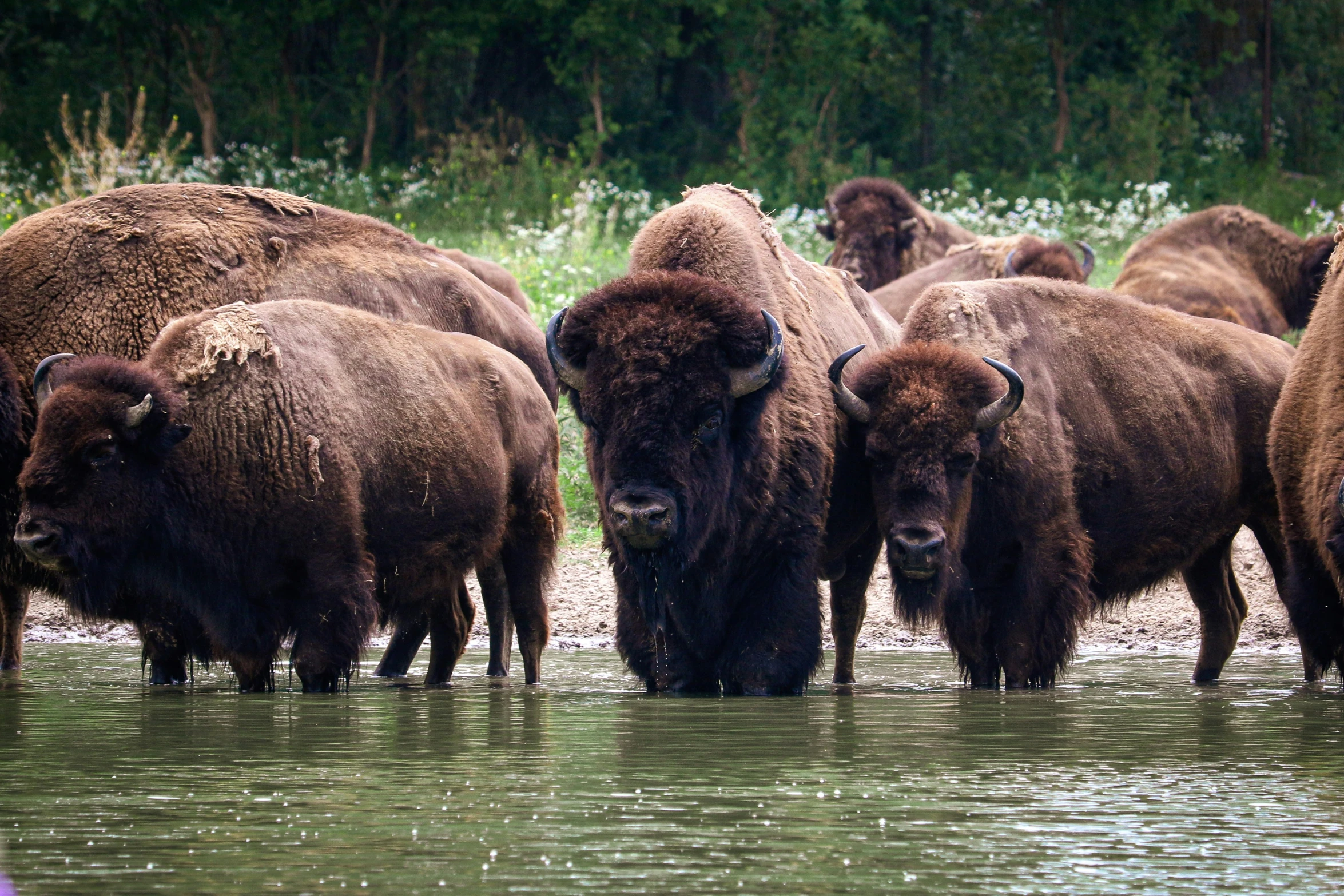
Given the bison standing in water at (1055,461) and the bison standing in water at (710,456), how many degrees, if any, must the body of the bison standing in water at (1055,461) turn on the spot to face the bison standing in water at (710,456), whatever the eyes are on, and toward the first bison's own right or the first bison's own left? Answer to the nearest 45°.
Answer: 0° — it already faces it

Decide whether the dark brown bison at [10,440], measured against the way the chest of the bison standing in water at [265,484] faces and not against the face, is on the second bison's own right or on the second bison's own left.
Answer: on the second bison's own right

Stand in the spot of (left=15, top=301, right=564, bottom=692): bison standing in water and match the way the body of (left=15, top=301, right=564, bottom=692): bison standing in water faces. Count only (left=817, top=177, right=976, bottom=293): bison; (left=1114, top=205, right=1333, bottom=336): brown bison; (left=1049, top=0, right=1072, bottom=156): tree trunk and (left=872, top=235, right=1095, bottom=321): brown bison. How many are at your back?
4

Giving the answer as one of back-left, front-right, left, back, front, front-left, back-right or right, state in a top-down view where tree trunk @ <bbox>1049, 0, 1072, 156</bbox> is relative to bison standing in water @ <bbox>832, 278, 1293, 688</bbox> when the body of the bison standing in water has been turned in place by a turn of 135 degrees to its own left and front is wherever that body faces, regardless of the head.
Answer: left

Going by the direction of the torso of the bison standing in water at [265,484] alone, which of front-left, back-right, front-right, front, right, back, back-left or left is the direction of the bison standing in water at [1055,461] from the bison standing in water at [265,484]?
back-left

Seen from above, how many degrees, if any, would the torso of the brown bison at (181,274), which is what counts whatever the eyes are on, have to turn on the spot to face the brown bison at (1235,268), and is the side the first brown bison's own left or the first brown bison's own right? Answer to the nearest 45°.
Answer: approximately 135° to the first brown bison's own right

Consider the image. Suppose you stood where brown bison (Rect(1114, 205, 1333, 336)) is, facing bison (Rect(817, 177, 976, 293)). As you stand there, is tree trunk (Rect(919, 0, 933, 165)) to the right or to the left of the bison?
right

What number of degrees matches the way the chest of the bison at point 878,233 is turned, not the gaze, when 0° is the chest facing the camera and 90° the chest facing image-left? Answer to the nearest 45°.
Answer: approximately 45°

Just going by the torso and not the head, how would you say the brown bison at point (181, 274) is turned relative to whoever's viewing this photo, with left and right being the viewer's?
facing to the left of the viewer

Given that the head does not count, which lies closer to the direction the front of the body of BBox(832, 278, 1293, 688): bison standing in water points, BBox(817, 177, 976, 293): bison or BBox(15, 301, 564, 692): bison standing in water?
the bison standing in water

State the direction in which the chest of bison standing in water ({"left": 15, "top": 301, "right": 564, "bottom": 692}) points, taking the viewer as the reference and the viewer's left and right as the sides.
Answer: facing the viewer and to the left of the viewer
